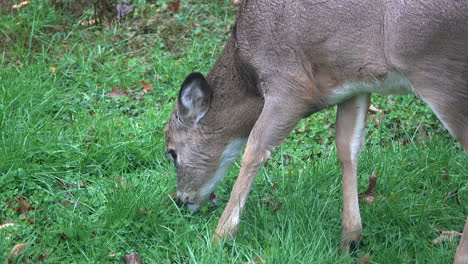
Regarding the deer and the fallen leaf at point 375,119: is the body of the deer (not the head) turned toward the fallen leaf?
no

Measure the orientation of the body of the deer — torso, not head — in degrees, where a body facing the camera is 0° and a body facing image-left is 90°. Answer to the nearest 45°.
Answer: approximately 90°

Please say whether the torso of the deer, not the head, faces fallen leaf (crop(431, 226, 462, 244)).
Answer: no

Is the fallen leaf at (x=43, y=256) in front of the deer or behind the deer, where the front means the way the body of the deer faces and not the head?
in front

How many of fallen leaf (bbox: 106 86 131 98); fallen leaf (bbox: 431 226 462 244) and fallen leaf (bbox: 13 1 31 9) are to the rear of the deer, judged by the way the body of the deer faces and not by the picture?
1

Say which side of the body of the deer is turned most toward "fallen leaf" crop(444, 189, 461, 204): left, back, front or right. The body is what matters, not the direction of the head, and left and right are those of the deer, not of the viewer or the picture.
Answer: back

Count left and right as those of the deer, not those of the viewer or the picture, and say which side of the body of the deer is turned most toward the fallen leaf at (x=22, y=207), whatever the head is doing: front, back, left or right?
front

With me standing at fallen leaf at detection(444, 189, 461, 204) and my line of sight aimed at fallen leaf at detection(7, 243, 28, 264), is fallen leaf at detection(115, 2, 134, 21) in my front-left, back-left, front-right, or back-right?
front-right

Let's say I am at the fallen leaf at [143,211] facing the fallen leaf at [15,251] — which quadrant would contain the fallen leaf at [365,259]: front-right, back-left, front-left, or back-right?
back-left

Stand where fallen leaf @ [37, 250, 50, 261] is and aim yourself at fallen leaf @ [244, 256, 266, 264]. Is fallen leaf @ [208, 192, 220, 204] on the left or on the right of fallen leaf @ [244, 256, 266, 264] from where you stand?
left

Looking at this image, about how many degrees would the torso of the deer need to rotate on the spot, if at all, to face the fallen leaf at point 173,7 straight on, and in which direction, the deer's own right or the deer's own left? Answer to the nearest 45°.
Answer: approximately 45° to the deer's own right

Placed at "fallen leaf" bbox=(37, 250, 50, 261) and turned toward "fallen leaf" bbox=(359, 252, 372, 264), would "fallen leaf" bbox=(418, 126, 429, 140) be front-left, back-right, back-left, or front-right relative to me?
front-left

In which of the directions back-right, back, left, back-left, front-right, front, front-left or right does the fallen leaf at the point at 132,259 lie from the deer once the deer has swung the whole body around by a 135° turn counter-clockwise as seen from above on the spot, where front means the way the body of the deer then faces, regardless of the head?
right

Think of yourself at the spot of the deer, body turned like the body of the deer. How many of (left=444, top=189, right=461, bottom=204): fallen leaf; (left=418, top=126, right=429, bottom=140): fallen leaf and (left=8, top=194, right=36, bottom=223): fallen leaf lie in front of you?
1

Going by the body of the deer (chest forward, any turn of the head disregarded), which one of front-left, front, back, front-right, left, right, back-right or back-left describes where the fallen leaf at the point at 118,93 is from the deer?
front-right

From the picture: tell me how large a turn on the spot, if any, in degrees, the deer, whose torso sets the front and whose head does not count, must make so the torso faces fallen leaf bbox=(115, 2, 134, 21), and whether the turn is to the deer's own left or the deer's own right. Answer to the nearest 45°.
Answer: approximately 45° to the deer's own right
